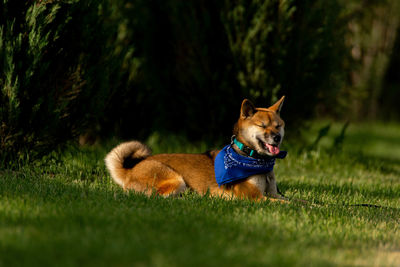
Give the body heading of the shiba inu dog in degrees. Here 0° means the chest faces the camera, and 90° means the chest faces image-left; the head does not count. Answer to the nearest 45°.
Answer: approximately 270°

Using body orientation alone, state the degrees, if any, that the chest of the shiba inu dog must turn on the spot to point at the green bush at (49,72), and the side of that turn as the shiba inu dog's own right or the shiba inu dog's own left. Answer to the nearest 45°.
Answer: approximately 135° to the shiba inu dog's own left

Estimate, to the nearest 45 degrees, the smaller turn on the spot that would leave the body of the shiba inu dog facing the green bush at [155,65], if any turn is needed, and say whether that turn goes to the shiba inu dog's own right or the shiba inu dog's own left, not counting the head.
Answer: approximately 90° to the shiba inu dog's own left
